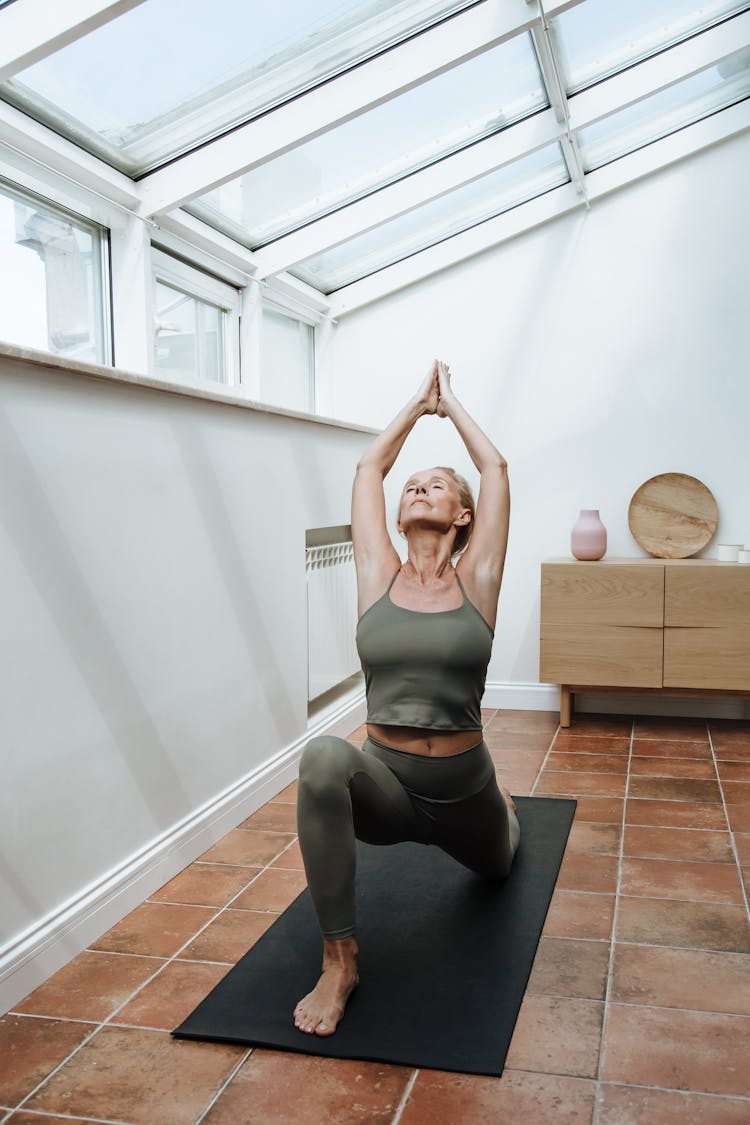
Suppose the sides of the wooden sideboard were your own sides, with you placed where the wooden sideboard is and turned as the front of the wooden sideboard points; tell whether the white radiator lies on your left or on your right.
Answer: on your right

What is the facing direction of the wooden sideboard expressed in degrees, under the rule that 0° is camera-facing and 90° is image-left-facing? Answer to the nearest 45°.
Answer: approximately 0°

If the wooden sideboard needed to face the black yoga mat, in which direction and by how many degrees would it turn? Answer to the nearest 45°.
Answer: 0° — it already faces it

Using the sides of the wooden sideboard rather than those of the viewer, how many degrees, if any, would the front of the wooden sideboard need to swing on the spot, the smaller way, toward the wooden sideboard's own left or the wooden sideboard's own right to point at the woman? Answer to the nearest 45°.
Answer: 0° — it already faces them
